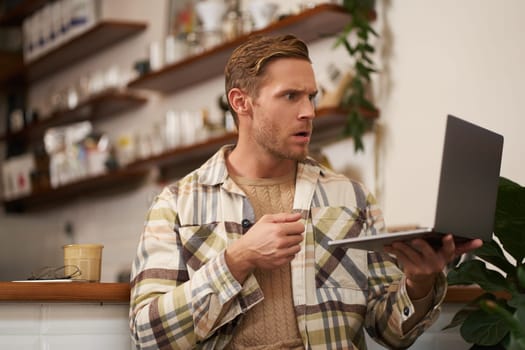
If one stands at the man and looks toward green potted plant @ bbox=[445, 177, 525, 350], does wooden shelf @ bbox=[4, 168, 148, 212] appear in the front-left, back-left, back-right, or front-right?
back-left

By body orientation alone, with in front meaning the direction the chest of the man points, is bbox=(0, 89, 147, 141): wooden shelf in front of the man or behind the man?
behind

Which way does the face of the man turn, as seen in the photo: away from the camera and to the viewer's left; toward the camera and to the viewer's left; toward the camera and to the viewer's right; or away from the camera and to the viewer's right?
toward the camera and to the viewer's right

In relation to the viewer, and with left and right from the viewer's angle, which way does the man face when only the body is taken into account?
facing the viewer and to the right of the viewer

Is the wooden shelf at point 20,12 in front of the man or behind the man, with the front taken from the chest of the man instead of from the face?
behind

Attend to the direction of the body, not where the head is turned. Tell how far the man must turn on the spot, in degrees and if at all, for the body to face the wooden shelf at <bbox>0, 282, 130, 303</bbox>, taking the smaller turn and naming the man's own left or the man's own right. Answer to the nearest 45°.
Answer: approximately 135° to the man's own right

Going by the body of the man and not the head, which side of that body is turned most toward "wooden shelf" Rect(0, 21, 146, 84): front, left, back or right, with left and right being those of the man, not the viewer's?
back
